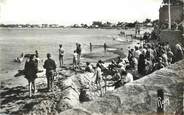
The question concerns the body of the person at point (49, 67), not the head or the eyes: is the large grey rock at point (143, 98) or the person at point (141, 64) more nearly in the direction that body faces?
the person

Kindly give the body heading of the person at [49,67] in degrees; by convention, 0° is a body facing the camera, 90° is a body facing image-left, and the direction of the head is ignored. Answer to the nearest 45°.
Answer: approximately 180°

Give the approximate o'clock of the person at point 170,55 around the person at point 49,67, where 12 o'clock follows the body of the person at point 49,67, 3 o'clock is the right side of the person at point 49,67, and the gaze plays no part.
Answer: the person at point 170,55 is roughly at 3 o'clock from the person at point 49,67.

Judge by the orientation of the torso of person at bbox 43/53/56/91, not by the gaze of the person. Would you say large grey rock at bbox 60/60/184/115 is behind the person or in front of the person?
behind

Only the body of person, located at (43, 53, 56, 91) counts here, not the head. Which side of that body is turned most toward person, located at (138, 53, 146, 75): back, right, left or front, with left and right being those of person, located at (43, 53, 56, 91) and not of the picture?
right
